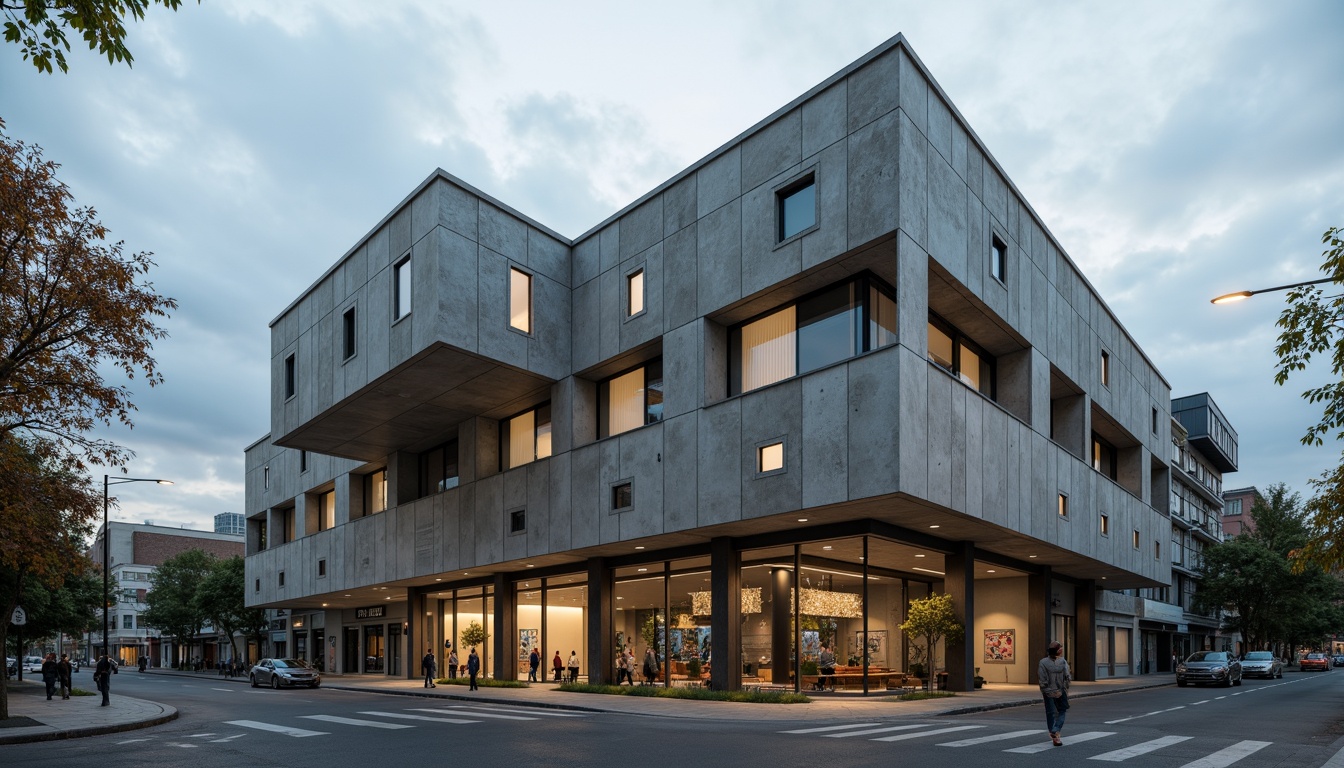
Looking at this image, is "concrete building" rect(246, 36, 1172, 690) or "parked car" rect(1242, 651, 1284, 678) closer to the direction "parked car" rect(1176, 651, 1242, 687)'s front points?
the concrete building

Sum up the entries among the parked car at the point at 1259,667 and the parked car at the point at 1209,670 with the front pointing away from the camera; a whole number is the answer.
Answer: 0

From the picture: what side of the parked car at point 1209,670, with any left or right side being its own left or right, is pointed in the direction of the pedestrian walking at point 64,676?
front

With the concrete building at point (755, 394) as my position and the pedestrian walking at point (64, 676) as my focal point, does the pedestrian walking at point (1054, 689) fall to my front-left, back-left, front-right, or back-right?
front-left

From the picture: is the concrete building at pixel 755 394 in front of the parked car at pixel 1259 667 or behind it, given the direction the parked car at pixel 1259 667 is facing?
in front

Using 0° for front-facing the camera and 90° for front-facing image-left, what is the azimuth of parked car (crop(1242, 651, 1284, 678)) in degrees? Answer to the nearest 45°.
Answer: approximately 45°

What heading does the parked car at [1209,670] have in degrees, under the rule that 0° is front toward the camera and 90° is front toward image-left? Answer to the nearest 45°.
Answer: approximately 45°
